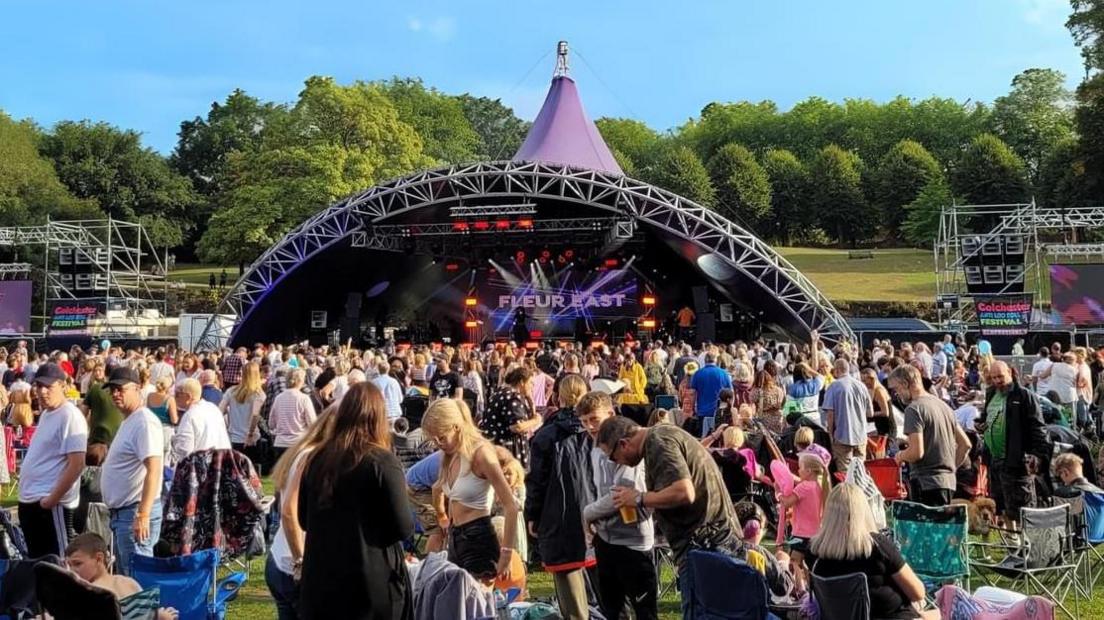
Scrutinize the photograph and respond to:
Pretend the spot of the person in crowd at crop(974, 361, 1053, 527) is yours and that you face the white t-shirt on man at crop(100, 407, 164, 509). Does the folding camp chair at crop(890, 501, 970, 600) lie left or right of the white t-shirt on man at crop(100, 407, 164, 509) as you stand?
left

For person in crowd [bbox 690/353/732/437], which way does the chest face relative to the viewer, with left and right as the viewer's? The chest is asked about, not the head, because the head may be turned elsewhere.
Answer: facing away from the viewer

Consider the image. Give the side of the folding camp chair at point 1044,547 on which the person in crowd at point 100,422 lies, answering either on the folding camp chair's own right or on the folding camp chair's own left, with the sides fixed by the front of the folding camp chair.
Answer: on the folding camp chair's own left

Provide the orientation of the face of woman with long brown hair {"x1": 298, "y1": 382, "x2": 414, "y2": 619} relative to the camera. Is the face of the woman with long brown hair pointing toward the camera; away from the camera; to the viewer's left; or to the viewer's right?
away from the camera

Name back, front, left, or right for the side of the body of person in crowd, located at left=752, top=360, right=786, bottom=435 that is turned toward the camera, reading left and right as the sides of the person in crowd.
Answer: back

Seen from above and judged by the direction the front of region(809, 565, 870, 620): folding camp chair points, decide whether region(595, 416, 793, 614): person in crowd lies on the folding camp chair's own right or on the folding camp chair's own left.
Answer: on the folding camp chair's own left

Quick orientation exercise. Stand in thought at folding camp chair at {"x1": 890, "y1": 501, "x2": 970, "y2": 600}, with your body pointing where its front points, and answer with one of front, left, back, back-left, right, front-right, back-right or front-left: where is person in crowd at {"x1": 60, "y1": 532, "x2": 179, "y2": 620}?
back-left

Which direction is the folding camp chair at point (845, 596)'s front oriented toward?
away from the camera

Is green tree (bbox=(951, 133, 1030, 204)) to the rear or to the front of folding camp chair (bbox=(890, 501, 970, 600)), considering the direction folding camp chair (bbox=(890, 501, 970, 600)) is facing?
to the front

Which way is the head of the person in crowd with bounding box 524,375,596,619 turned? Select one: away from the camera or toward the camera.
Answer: away from the camera

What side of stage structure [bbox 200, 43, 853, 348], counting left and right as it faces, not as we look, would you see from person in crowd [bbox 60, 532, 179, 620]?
front

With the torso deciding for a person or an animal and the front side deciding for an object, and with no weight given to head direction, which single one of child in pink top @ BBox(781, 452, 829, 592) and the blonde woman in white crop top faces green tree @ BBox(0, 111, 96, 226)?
the child in pink top

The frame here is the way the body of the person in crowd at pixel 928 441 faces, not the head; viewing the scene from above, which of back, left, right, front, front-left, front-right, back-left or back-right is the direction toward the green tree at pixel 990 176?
front-right
